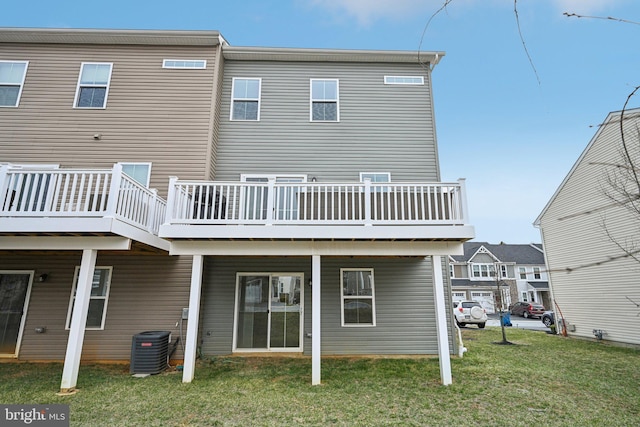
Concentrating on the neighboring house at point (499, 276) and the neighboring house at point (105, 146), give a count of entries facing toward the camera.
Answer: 1

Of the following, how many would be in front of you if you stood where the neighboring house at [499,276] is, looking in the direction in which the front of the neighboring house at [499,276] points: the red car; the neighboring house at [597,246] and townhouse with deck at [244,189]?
3

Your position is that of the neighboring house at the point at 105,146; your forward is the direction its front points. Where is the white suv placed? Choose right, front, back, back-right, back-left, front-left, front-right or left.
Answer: right

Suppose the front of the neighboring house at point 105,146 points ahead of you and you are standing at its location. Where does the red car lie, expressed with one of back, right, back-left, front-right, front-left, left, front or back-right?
right

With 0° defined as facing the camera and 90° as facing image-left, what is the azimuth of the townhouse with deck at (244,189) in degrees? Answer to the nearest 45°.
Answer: approximately 180°

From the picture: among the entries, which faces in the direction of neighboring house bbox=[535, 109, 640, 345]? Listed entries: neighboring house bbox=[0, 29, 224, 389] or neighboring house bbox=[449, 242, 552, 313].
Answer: neighboring house bbox=[449, 242, 552, 313]

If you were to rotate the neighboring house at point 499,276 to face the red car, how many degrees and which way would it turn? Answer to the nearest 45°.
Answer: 0° — it already faces it

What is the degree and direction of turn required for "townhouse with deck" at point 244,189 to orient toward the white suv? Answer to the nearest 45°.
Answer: approximately 45° to its right

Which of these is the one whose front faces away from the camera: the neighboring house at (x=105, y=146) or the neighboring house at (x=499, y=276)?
the neighboring house at (x=105, y=146)

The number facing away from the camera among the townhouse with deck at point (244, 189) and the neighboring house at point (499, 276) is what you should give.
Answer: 1

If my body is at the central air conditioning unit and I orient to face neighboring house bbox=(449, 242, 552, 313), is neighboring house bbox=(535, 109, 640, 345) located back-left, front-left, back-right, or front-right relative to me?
front-right

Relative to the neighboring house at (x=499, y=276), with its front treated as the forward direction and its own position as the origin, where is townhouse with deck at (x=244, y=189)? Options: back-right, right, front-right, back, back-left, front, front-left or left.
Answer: front

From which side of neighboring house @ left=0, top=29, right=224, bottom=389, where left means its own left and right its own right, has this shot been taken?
back

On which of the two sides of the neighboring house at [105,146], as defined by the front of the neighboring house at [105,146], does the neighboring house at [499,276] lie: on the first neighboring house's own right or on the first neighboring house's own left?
on the first neighboring house's own right

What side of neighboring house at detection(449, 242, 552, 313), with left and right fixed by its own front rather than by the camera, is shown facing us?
front
